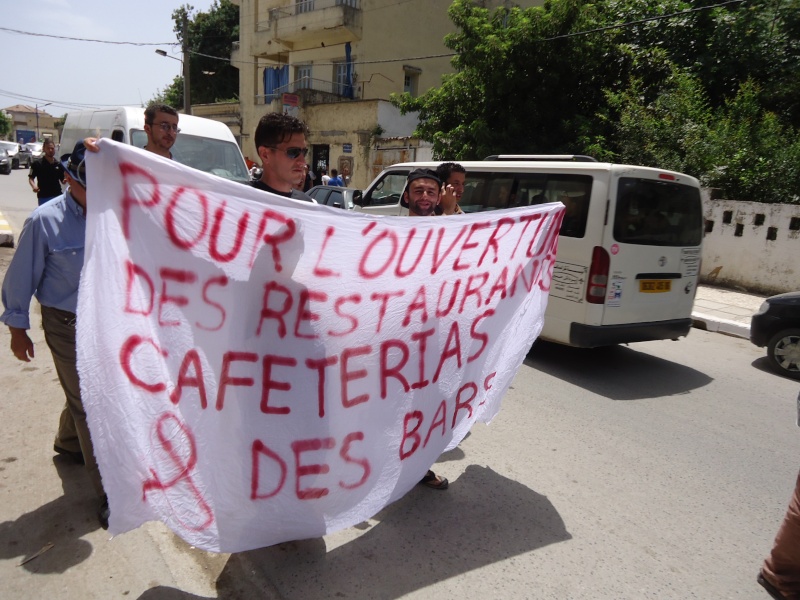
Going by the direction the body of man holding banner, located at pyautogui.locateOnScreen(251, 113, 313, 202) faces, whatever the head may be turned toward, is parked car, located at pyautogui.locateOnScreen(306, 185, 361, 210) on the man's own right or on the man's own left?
on the man's own left

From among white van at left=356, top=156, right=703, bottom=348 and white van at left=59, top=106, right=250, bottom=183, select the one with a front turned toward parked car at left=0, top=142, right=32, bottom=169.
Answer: white van at left=356, top=156, right=703, bottom=348

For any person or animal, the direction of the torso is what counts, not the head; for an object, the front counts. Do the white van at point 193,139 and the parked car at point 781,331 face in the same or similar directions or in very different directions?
very different directions

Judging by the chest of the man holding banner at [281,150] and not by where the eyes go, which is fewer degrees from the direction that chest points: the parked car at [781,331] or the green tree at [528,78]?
the parked car

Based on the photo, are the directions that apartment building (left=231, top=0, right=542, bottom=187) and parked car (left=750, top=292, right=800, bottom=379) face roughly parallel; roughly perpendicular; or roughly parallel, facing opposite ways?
roughly perpendicular

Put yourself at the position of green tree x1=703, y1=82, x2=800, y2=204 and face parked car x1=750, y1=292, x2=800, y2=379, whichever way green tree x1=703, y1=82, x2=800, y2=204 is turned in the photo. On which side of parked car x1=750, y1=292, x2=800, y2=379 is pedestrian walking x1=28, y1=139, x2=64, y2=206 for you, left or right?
right

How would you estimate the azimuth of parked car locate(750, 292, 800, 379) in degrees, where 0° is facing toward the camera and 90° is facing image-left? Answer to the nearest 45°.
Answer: approximately 90°

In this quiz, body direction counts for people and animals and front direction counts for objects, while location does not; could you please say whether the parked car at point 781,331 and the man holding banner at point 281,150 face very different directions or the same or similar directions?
very different directions

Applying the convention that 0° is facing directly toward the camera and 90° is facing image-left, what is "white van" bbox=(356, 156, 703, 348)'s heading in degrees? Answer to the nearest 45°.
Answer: approximately 135°
